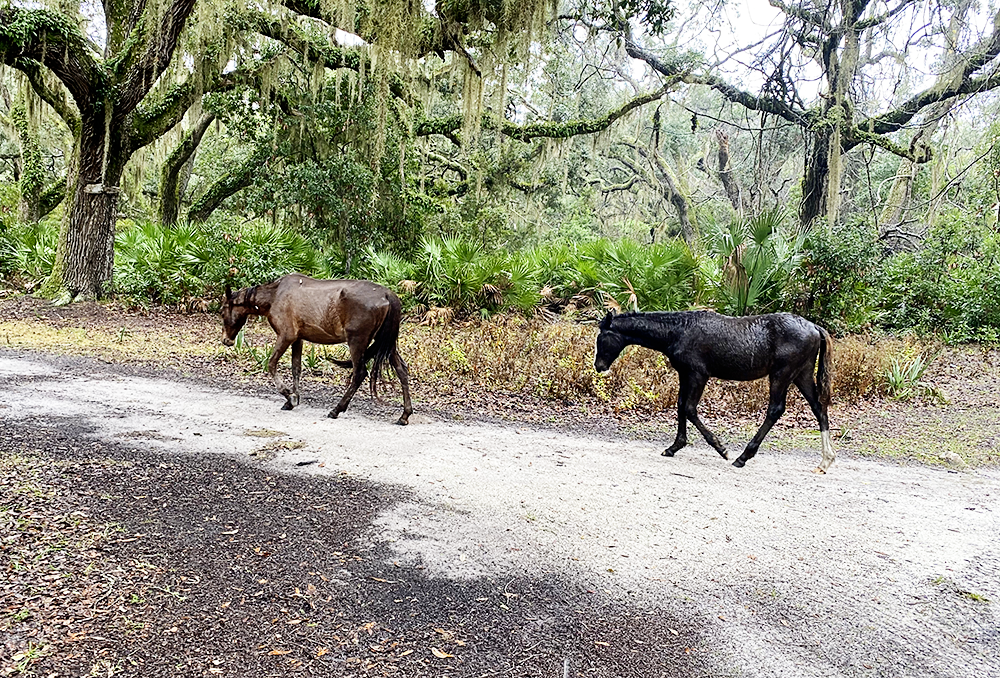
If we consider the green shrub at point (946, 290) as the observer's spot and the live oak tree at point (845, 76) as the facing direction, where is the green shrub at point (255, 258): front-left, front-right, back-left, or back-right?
front-left

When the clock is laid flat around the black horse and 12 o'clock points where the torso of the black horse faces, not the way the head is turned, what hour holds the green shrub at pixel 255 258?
The green shrub is roughly at 1 o'clock from the black horse.

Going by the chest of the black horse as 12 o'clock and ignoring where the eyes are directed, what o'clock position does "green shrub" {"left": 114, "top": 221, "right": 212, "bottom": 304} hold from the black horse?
The green shrub is roughly at 1 o'clock from the black horse.

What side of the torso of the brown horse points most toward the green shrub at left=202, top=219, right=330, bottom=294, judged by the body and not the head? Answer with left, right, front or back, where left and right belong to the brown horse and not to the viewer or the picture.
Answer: right

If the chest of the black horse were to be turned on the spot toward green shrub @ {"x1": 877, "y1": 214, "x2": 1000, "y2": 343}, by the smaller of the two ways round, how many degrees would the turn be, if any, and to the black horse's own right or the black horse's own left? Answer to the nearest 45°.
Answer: approximately 90° to the black horse's own right

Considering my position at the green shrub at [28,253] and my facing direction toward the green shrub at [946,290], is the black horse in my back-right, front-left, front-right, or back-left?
front-right

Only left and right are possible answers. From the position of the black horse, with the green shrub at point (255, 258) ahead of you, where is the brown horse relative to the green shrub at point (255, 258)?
left

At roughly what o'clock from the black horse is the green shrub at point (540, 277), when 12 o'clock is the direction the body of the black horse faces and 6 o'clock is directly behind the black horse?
The green shrub is roughly at 2 o'clock from the black horse.

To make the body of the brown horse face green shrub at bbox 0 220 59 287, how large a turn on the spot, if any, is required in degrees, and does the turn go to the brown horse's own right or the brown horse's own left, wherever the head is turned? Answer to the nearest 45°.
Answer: approximately 45° to the brown horse's own right

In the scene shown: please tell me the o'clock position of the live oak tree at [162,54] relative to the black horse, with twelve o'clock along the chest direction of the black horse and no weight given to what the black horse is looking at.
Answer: The live oak tree is roughly at 1 o'clock from the black horse.

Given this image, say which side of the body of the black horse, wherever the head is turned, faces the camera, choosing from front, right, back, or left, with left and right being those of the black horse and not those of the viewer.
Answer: left

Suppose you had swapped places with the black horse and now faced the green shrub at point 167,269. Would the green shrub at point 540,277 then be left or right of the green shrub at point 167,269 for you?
right

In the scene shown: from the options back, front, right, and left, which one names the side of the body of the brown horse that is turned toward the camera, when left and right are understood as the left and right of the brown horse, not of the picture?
left

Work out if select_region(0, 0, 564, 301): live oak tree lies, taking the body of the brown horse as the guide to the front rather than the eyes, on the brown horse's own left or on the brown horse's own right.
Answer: on the brown horse's own right

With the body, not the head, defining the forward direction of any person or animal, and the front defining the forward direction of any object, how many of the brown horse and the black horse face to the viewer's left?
2

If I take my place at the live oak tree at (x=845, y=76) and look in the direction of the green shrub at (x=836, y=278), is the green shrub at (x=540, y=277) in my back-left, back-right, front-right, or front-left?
front-right

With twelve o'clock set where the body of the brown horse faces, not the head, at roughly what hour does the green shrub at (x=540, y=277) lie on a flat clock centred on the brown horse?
The green shrub is roughly at 4 o'clock from the brown horse.
